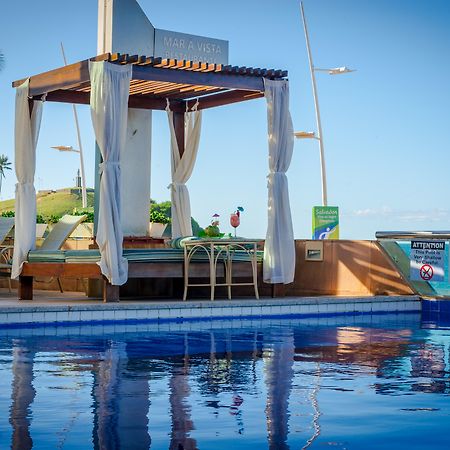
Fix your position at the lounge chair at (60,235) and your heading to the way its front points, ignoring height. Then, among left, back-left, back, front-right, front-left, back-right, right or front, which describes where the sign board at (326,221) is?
back

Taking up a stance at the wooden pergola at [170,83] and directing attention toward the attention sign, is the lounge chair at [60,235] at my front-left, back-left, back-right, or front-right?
back-left

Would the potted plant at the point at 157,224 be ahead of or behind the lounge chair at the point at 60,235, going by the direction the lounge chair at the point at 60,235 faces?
behind

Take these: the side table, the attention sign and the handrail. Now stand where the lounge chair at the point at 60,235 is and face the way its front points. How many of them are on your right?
0

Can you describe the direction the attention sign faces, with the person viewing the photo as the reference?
facing the viewer

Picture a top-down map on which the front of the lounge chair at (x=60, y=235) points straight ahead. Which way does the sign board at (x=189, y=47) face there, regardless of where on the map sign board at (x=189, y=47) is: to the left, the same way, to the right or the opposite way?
to the left

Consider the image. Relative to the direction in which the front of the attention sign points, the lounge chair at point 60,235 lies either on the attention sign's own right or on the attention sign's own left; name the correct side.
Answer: on the attention sign's own right

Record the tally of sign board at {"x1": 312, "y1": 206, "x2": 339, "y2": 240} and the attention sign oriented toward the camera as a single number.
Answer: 2
